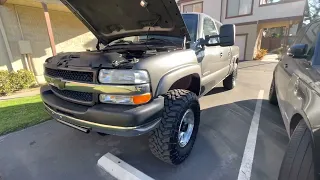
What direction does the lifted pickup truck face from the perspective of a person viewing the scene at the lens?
facing the viewer and to the left of the viewer

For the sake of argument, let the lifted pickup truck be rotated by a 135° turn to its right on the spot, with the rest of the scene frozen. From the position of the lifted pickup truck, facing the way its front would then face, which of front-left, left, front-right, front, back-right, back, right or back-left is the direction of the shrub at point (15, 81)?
front-left

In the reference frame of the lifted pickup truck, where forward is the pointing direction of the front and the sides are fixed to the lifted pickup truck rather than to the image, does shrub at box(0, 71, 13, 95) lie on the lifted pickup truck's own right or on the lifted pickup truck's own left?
on the lifted pickup truck's own right
